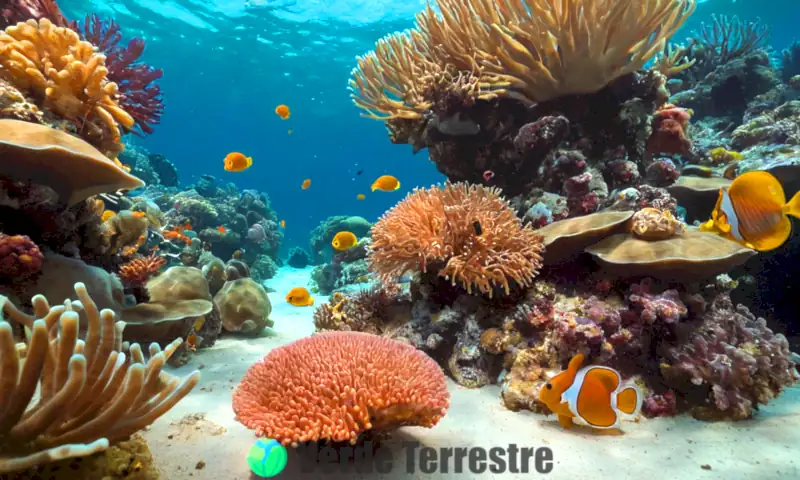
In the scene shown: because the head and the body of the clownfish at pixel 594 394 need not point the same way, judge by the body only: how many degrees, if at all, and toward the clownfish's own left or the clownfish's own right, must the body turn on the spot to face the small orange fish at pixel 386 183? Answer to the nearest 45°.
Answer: approximately 45° to the clownfish's own right

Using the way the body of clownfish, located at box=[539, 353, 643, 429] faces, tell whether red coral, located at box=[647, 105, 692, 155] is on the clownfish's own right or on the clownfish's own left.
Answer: on the clownfish's own right

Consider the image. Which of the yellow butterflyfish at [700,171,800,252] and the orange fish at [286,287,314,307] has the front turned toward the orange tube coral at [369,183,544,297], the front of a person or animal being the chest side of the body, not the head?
the yellow butterflyfish

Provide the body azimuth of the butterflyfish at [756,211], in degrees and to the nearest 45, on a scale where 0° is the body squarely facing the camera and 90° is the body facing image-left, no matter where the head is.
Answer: approximately 90°

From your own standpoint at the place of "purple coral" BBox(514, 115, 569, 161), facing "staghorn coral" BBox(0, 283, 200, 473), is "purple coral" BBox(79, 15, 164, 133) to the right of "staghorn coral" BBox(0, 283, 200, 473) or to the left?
right

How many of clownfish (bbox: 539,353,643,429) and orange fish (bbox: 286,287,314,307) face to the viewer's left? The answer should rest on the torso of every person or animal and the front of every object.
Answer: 2

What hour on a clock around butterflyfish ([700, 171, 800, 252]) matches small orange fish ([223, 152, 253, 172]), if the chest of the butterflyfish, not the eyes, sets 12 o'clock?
The small orange fish is roughly at 12 o'clock from the butterflyfish.

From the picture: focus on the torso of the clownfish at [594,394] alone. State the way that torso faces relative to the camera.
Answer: to the viewer's left

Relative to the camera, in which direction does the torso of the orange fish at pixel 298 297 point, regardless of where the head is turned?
to the viewer's left
